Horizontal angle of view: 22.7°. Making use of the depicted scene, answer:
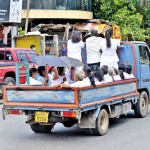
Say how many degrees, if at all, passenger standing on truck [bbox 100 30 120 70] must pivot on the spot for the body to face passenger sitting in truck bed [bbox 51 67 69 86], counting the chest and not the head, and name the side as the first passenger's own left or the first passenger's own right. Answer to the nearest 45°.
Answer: approximately 90° to the first passenger's own left

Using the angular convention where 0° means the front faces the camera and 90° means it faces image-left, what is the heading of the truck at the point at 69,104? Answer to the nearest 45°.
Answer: approximately 225°

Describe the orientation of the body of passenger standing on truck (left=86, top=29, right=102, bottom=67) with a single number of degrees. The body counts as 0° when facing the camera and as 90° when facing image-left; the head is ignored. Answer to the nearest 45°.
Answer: approximately 180°

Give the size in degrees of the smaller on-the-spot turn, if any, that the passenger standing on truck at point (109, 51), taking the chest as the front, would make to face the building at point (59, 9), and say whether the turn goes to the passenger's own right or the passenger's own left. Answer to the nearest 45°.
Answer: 0° — they already face it

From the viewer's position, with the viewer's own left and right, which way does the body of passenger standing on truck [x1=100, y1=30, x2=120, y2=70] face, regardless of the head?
facing away from the viewer

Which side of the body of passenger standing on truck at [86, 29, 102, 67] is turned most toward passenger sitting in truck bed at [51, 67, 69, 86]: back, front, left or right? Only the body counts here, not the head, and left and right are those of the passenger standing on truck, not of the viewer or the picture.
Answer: left

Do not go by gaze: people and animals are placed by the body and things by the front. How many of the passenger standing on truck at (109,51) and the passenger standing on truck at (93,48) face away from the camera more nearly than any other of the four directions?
2

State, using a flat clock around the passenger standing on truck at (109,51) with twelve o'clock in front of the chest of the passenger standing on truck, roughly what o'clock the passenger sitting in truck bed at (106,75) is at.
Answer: The passenger sitting in truck bed is roughly at 6 o'clock from the passenger standing on truck.
